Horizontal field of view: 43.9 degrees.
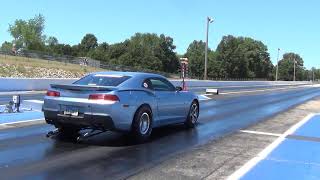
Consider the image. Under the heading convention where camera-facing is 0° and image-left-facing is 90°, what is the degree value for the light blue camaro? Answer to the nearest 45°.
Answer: approximately 225°
